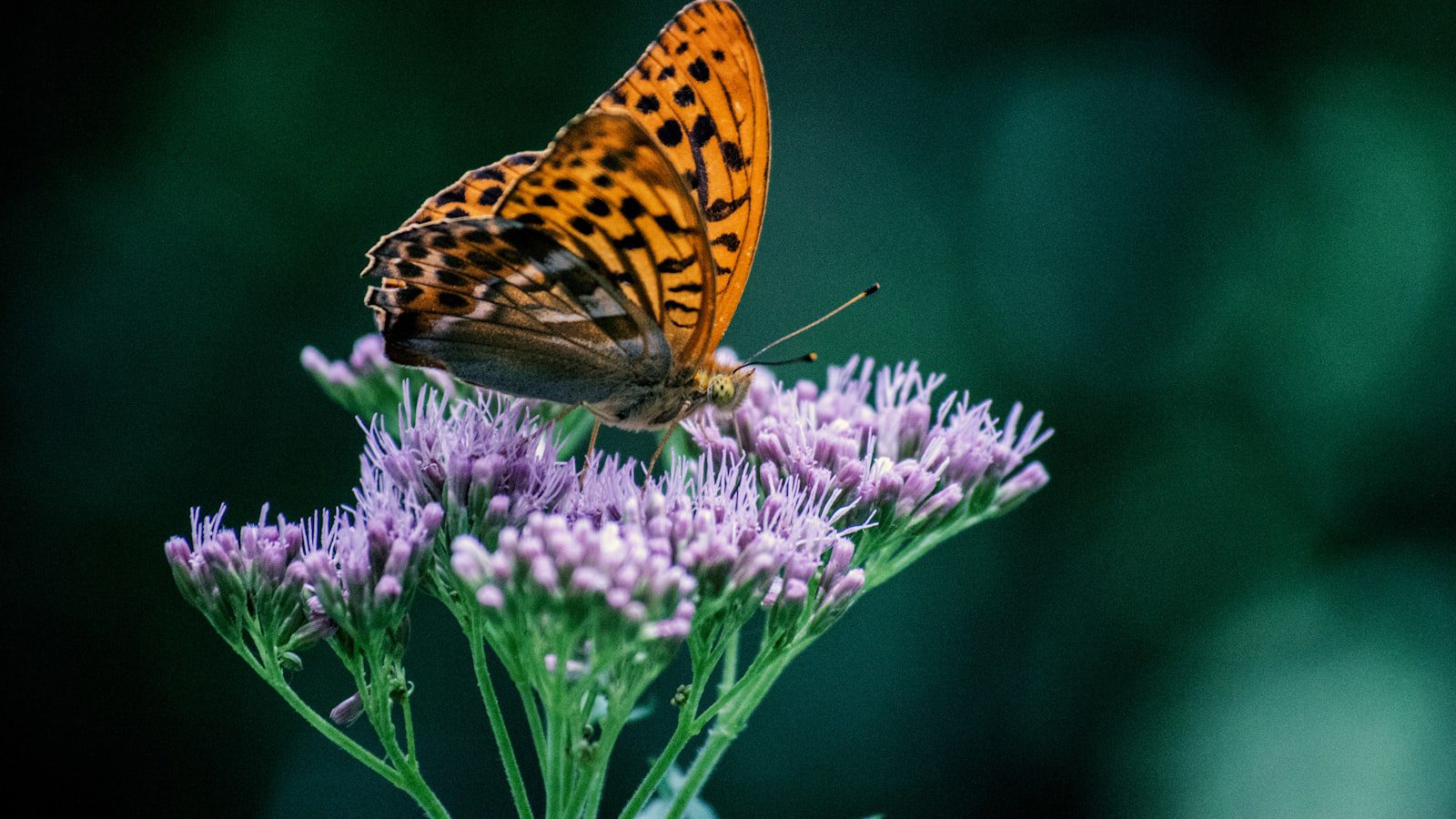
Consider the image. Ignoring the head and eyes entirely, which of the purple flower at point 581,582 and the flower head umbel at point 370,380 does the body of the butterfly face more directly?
the purple flower

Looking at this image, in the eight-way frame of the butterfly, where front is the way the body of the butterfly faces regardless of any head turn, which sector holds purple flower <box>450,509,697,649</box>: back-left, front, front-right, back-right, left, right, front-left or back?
right

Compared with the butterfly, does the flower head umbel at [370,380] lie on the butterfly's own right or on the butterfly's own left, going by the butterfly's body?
on the butterfly's own left

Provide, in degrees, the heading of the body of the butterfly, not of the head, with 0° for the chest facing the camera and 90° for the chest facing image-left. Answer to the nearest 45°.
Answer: approximately 270°
